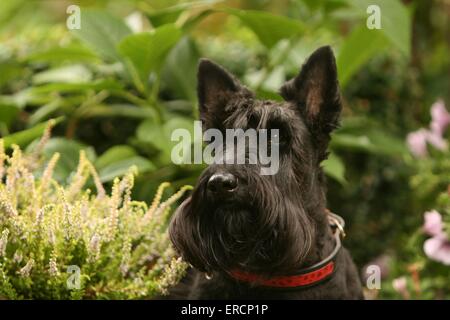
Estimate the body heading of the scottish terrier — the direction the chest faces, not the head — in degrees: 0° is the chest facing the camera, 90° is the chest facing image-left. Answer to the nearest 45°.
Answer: approximately 45°

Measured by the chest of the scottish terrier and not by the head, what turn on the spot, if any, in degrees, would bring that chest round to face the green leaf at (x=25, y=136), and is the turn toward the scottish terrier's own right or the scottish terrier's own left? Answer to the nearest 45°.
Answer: approximately 90° to the scottish terrier's own right

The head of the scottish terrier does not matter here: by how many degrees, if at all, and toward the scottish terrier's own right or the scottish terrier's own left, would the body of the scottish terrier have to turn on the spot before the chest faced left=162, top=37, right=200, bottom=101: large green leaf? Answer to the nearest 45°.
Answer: approximately 135° to the scottish terrier's own right

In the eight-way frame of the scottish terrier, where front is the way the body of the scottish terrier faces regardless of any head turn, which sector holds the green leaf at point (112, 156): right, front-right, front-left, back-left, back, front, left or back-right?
right

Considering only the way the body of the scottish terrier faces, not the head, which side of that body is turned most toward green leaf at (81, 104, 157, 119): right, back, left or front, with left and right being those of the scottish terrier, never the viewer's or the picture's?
right

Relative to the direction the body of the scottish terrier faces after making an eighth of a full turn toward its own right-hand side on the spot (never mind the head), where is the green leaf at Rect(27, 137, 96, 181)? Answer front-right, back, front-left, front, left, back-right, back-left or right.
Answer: front-right

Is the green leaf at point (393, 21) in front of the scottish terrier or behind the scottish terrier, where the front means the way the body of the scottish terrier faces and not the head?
behind

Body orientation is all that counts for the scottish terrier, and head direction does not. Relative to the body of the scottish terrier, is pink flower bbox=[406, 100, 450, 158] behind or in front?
behind

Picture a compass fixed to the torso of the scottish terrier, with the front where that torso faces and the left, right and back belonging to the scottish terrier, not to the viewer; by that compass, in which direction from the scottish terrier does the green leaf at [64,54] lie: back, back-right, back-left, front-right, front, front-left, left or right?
right

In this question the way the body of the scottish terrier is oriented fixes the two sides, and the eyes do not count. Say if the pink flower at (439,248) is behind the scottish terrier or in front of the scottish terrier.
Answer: behind

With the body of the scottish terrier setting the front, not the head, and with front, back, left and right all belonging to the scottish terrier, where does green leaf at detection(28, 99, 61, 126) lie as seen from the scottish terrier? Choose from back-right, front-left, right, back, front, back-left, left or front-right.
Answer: right

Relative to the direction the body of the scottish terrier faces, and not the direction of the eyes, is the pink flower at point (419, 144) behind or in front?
behind
